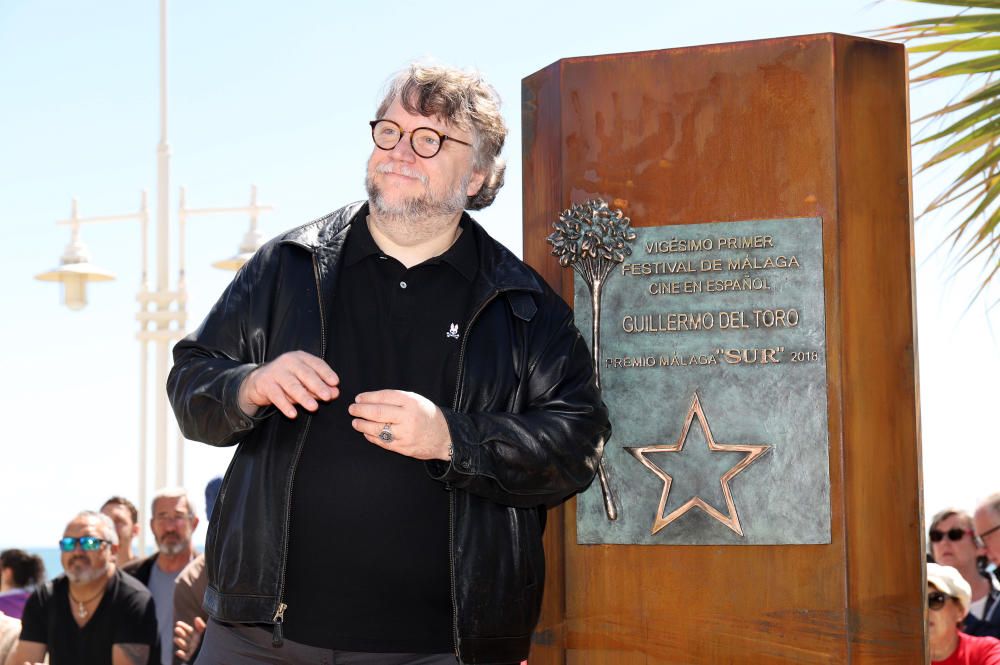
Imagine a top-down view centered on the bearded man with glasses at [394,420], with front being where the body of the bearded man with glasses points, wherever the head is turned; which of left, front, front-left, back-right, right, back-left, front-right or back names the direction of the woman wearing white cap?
back-left

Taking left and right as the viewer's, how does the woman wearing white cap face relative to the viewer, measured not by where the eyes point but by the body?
facing the viewer and to the left of the viewer

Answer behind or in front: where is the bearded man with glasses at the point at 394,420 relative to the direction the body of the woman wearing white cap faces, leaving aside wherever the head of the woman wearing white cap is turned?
in front

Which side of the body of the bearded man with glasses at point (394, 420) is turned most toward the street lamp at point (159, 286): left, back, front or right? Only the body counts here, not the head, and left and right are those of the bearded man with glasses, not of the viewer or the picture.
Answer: back

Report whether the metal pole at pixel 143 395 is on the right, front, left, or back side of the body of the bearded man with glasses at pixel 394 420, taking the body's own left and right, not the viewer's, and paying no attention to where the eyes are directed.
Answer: back

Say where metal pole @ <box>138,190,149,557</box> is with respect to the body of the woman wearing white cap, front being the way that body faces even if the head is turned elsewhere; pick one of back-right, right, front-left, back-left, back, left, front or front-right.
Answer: right

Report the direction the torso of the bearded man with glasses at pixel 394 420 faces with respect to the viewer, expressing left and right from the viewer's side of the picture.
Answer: facing the viewer

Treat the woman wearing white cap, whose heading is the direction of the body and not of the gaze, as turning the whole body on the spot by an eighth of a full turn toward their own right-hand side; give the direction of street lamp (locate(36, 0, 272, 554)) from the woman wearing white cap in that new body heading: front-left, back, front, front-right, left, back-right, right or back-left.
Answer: front-right

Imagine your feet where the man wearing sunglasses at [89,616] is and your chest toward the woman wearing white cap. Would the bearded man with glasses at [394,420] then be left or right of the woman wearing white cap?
right

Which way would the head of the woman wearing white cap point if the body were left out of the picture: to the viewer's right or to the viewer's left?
to the viewer's left

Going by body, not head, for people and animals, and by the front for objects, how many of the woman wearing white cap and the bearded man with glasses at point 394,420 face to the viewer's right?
0

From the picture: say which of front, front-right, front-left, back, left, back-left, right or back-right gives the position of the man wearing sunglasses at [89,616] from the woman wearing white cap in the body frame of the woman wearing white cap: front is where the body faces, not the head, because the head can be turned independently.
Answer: front-right
